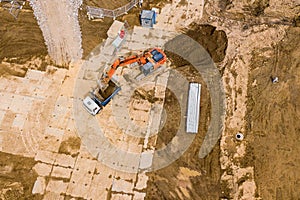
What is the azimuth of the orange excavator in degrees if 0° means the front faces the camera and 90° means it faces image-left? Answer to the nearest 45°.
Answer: approximately 45°

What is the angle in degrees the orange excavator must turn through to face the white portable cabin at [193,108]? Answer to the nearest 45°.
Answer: approximately 135° to its left
